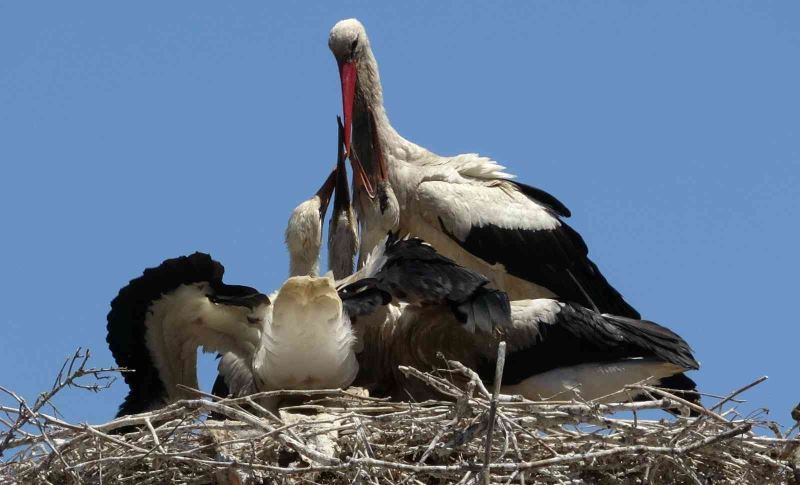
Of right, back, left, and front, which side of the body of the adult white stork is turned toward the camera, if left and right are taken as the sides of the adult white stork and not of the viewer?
left

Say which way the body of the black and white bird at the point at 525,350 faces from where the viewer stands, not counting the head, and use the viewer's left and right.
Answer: facing to the left of the viewer

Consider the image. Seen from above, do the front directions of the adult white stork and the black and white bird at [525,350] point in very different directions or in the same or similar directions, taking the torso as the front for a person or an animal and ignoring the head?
same or similar directions
